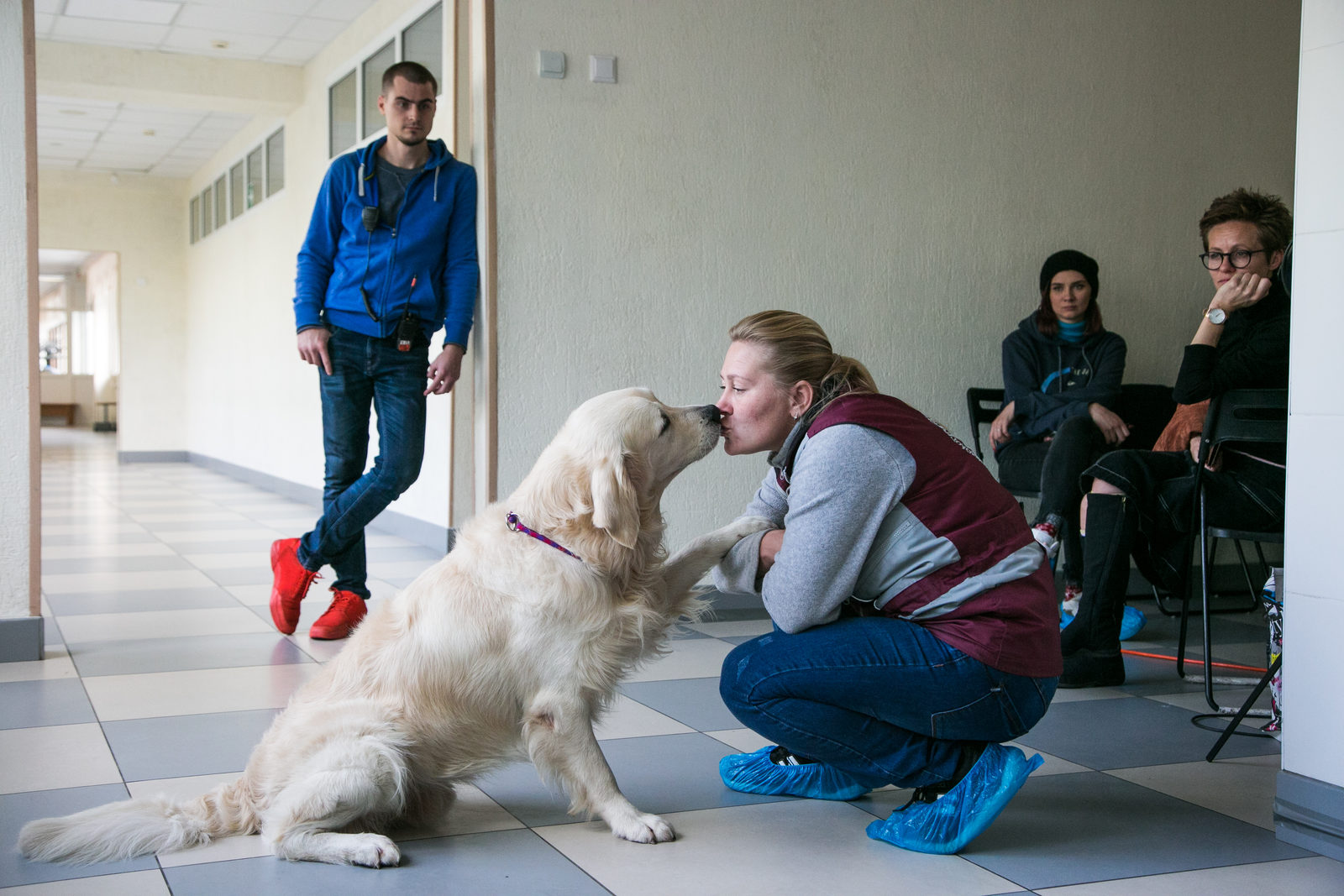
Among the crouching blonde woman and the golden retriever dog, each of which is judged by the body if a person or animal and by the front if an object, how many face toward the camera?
0

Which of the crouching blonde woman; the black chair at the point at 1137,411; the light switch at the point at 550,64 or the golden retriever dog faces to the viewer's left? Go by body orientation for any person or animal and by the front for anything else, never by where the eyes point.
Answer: the crouching blonde woman

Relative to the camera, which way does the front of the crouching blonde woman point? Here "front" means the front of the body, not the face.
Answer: to the viewer's left

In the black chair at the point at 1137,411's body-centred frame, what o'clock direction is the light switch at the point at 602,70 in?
The light switch is roughly at 2 o'clock from the black chair.

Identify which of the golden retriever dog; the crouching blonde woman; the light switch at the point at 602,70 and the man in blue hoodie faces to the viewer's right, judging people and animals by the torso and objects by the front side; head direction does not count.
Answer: the golden retriever dog

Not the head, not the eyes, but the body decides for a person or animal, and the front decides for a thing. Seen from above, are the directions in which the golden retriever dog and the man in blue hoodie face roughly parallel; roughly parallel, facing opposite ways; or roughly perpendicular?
roughly perpendicular

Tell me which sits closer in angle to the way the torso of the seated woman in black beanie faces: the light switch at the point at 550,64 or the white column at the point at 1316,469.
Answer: the white column

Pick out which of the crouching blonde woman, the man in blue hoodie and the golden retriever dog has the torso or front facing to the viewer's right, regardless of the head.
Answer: the golden retriever dog

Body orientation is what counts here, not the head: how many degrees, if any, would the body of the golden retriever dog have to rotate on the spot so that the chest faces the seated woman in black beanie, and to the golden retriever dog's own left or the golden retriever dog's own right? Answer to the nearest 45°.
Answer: approximately 45° to the golden retriever dog's own left

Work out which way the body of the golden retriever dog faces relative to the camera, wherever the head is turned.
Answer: to the viewer's right

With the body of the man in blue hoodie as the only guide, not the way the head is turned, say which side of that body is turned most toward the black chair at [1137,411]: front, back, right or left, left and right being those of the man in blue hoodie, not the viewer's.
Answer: left

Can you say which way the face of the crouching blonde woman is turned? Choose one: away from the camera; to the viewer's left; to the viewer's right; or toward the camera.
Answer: to the viewer's left
